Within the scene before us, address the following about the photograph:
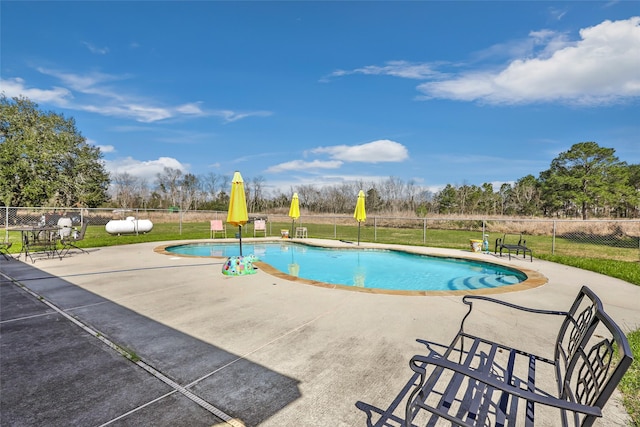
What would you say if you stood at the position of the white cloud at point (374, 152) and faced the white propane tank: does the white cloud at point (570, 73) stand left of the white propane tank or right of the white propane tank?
left

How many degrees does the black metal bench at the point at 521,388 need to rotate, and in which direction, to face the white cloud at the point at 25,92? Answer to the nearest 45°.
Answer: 0° — it already faces it

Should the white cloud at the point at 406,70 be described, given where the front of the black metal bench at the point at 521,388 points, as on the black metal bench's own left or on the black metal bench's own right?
on the black metal bench's own right

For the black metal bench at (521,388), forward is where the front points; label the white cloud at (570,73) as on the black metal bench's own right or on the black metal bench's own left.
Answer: on the black metal bench's own right

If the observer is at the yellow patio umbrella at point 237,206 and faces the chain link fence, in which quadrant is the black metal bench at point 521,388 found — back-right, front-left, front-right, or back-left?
back-right

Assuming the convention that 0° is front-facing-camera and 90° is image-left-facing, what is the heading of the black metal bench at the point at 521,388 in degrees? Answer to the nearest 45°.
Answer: approximately 90°

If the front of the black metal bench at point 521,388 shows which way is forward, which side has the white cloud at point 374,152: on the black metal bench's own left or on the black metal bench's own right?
on the black metal bench's own right

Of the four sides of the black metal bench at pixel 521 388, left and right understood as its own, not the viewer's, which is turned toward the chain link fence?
right

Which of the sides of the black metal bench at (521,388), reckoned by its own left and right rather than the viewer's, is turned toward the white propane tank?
front

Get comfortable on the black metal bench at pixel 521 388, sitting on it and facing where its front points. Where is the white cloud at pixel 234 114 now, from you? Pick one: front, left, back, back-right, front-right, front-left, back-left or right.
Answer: front-right

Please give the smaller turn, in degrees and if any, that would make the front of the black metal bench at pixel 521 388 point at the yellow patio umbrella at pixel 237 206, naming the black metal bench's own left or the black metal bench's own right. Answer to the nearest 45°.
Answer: approximately 45° to the black metal bench's own right
